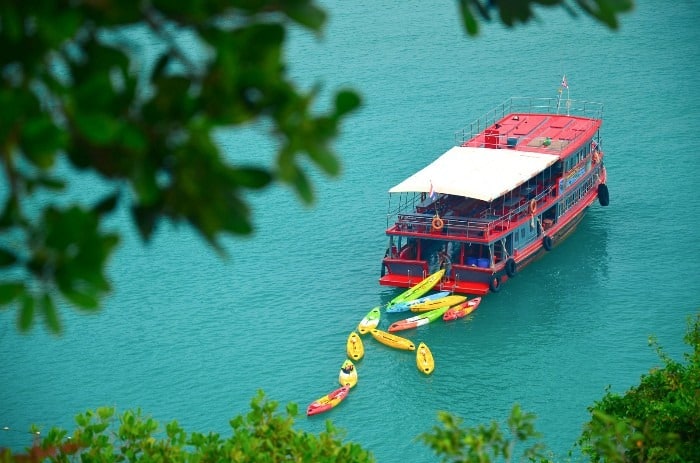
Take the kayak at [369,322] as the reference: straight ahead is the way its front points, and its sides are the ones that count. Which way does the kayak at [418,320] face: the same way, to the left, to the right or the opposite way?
the same way

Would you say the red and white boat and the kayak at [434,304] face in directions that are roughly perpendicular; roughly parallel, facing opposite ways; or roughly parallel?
roughly parallel

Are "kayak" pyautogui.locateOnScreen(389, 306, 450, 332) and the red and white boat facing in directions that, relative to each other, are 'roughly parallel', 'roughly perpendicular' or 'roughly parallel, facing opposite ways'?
roughly parallel

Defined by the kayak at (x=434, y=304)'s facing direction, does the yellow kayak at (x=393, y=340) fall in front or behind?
behind

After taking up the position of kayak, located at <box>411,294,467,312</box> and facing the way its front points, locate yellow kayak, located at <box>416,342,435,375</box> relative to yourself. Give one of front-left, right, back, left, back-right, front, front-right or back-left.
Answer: back-right

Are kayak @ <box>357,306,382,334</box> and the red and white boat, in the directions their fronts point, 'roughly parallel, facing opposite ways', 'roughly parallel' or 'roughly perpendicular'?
roughly parallel

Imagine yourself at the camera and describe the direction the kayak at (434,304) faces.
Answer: facing away from the viewer and to the right of the viewer

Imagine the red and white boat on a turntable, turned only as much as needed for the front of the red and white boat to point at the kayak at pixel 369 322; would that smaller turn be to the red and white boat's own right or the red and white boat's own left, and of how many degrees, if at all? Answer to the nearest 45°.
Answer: approximately 180°

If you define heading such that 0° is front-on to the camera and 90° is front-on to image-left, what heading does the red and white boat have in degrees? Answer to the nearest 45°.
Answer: approximately 225°

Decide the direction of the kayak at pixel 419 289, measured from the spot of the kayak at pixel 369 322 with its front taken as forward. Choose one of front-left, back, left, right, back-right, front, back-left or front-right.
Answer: front

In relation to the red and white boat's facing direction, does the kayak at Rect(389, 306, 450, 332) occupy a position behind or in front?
behind

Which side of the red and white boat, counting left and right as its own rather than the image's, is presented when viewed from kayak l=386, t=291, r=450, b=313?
back

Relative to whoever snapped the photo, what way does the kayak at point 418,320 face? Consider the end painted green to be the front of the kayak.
facing away from the viewer and to the right of the viewer

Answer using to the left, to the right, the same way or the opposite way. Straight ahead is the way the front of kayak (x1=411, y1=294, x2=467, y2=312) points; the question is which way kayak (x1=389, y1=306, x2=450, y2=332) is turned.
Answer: the same way

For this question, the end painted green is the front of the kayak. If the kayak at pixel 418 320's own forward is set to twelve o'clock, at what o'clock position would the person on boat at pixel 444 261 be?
The person on boat is roughly at 11 o'clock from the kayak.

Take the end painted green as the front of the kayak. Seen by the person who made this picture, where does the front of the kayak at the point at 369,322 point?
facing away from the viewer and to the right of the viewer

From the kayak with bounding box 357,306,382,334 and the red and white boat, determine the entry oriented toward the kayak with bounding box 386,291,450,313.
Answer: the kayak with bounding box 357,306,382,334
